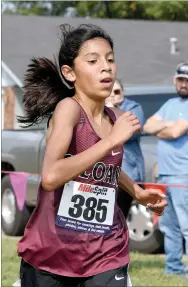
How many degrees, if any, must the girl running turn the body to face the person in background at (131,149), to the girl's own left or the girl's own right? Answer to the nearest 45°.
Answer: approximately 135° to the girl's own left

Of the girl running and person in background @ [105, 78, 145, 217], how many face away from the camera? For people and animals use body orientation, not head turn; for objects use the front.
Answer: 0

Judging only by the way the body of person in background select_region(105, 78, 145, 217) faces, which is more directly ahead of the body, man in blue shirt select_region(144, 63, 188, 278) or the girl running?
the girl running

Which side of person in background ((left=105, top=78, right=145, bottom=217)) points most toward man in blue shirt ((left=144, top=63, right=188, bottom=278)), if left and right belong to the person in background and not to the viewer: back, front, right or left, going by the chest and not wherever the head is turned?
left

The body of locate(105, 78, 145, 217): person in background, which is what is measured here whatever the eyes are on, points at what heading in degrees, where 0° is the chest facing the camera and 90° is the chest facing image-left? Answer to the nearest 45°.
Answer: approximately 45°

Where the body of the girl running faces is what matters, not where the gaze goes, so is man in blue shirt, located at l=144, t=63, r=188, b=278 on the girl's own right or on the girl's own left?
on the girl's own left

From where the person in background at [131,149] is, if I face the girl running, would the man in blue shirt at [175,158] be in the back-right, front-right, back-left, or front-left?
front-left

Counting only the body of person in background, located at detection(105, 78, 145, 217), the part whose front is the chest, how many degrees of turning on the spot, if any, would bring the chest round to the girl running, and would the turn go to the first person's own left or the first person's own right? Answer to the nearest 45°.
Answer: approximately 45° to the first person's own left

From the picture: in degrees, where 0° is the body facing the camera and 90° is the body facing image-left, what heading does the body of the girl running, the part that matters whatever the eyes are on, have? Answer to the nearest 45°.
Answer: approximately 315°

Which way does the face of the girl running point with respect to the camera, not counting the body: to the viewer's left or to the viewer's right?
to the viewer's right
